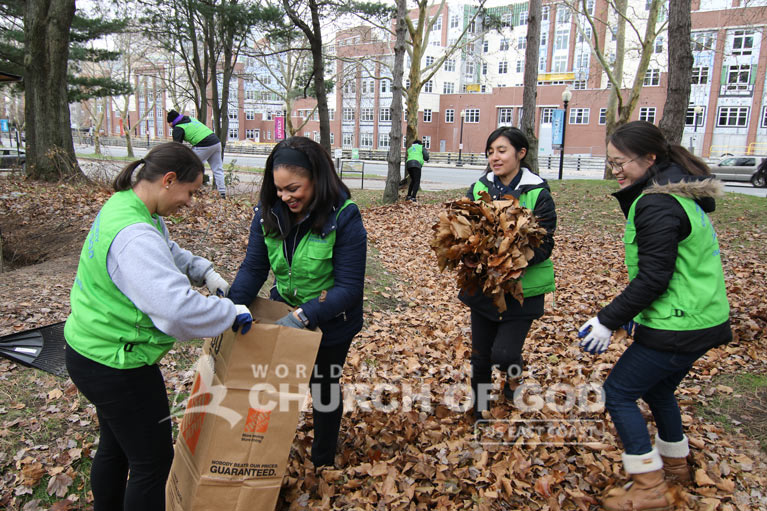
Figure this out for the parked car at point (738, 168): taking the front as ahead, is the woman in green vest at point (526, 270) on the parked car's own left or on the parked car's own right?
on the parked car's own left

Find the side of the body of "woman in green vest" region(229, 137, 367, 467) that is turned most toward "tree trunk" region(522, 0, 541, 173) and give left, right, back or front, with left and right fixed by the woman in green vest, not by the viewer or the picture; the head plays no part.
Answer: back

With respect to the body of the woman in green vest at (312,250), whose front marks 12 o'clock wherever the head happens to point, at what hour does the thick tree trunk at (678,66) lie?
The thick tree trunk is roughly at 6 o'clock from the woman in green vest.

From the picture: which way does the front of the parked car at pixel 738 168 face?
to the viewer's left

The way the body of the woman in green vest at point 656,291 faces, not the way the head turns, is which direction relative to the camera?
to the viewer's left

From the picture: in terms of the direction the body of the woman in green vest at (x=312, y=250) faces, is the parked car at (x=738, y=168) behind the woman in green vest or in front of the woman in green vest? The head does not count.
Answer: behind

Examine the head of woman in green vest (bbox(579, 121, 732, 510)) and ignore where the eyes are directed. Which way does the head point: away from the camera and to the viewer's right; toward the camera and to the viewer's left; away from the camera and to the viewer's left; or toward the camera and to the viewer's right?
toward the camera and to the viewer's left

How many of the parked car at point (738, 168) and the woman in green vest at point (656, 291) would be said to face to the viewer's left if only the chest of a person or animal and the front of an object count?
2

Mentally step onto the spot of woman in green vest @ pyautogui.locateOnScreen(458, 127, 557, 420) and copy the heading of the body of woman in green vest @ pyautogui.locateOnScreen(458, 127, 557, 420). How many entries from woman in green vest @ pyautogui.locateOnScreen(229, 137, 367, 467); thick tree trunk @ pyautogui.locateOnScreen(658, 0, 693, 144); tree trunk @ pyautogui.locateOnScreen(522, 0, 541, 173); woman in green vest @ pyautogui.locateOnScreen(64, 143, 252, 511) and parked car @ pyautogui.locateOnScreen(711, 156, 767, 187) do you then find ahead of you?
2

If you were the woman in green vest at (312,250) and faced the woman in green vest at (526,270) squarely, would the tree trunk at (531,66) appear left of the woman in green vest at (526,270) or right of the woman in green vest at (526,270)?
left

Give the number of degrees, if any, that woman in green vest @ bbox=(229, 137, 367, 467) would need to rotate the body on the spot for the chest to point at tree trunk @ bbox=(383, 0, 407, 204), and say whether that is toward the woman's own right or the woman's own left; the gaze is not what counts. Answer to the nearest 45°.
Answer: approximately 135° to the woman's own right

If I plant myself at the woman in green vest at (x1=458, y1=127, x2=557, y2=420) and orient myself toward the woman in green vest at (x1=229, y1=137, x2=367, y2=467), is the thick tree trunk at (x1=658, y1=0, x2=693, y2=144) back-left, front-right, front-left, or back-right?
back-right

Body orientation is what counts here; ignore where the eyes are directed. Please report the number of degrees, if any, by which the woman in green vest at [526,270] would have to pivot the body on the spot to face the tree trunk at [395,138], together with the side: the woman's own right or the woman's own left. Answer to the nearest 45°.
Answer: approximately 135° to the woman's own right

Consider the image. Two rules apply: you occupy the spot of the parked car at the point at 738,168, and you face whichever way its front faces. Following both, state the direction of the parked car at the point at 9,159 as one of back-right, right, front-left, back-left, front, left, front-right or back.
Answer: front-left

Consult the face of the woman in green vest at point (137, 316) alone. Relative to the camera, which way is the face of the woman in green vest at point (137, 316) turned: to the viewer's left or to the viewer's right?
to the viewer's right

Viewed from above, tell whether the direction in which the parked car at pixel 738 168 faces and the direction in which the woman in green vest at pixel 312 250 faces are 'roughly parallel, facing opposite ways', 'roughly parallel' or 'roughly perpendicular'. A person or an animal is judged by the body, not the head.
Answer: roughly perpendicular
